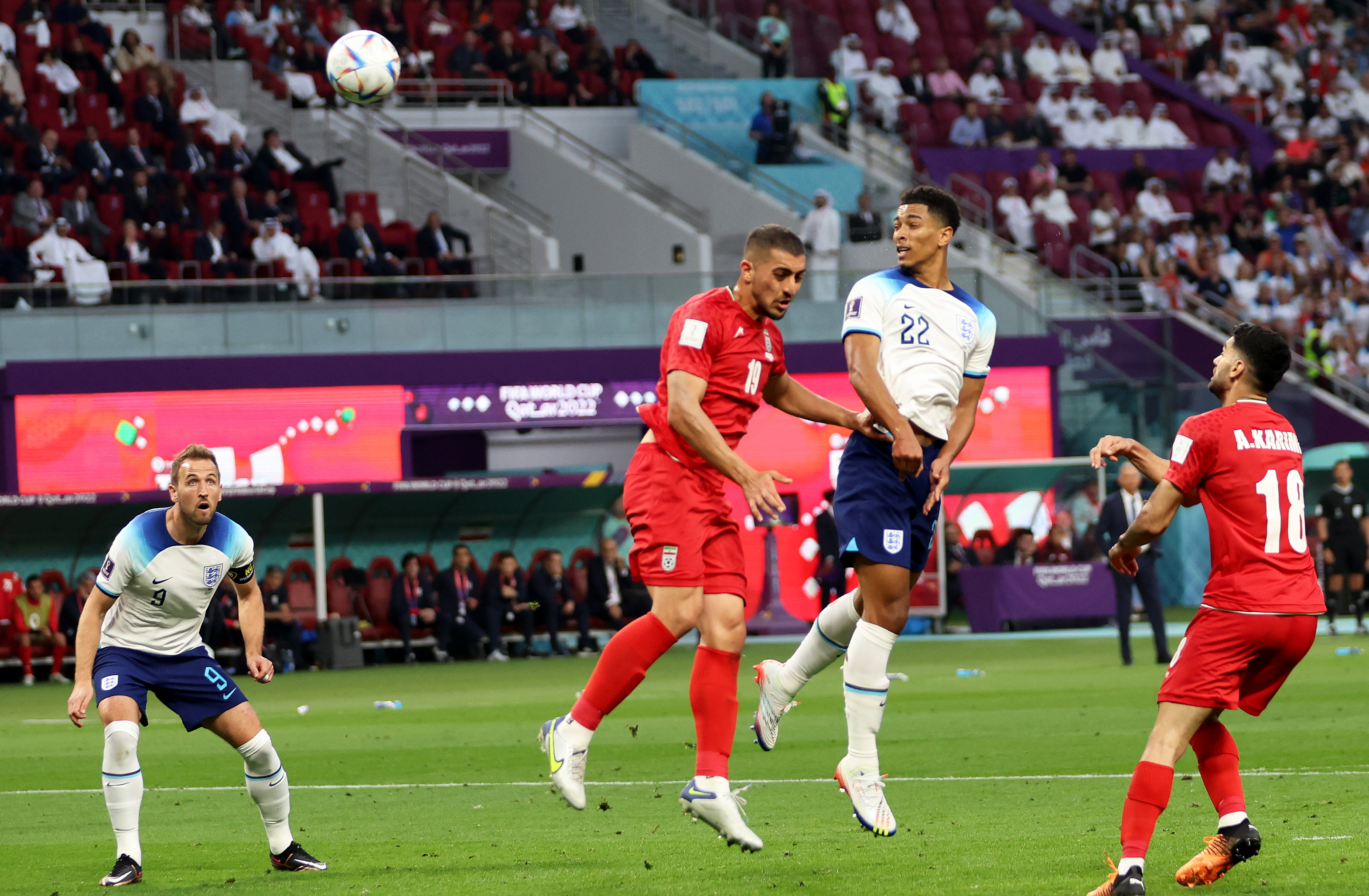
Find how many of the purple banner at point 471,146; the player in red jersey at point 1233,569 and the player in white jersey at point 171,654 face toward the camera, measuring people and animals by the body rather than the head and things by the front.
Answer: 2

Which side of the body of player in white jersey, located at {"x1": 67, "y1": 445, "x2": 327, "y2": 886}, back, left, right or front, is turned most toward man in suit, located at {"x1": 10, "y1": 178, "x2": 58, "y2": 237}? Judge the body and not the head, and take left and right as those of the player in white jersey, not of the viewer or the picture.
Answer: back

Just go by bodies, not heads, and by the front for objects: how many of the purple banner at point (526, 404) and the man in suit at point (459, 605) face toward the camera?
2

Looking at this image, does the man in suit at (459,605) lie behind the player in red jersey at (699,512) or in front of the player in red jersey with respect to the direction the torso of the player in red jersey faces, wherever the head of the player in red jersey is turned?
behind

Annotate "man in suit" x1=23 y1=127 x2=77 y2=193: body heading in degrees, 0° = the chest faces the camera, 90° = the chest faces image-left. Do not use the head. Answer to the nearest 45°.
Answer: approximately 315°

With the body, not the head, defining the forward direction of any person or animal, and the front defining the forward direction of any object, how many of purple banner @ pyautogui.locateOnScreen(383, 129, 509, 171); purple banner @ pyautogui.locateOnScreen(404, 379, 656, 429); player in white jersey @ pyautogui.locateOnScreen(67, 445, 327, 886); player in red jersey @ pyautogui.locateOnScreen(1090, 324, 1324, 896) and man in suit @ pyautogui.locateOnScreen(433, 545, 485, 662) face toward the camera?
4

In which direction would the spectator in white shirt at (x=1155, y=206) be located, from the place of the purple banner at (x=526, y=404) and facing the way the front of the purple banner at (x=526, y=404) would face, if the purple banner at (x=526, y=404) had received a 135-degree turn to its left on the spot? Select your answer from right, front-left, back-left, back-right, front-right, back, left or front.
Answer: front

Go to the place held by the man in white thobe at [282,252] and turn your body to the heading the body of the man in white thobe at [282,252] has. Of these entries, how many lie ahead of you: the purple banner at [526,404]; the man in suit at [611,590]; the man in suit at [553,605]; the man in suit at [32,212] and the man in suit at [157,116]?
3

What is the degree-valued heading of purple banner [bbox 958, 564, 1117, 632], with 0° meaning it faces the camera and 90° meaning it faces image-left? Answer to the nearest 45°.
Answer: approximately 0°
